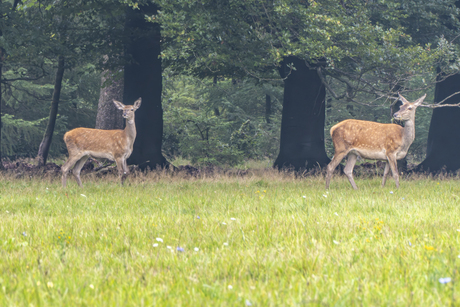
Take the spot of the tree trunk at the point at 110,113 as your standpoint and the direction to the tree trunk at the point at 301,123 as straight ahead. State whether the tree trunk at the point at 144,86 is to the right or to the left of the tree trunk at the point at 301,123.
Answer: right

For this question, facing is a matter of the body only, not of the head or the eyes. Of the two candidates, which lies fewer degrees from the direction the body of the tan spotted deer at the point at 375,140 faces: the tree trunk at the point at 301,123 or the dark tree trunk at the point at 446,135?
the dark tree trunk

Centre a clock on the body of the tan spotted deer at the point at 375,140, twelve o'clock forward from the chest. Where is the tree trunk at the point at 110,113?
The tree trunk is roughly at 7 o'clock from the tan spotted deer.

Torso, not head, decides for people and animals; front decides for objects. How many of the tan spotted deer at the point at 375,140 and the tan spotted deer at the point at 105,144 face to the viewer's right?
2

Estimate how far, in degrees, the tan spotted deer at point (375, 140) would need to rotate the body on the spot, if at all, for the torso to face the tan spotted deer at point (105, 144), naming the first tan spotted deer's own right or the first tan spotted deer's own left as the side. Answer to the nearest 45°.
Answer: approximately 180°

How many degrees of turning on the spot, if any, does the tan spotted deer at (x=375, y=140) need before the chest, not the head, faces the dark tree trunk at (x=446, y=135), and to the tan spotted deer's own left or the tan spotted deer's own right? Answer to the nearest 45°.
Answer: approximately 90° to the tan spotted deer's own left

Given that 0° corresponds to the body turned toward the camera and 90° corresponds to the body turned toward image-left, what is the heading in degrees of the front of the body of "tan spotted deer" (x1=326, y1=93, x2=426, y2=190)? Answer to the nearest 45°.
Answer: approximately 270°

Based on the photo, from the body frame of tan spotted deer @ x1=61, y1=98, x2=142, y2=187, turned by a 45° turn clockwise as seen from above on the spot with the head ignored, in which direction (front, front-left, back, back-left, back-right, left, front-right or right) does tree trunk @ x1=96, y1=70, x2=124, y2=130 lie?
back-left

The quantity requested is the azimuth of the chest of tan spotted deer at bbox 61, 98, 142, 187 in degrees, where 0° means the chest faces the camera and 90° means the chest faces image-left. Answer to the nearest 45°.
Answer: approximately 270°

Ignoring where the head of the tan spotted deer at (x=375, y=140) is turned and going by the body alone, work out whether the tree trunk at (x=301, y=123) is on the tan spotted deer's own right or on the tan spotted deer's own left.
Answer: on the tan spotted deer's own left

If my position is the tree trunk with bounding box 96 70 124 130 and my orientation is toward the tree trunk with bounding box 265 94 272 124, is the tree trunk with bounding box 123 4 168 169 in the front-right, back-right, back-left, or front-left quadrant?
back-right

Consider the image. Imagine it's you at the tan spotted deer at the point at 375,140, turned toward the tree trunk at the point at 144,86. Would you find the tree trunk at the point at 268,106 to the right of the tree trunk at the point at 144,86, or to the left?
right
